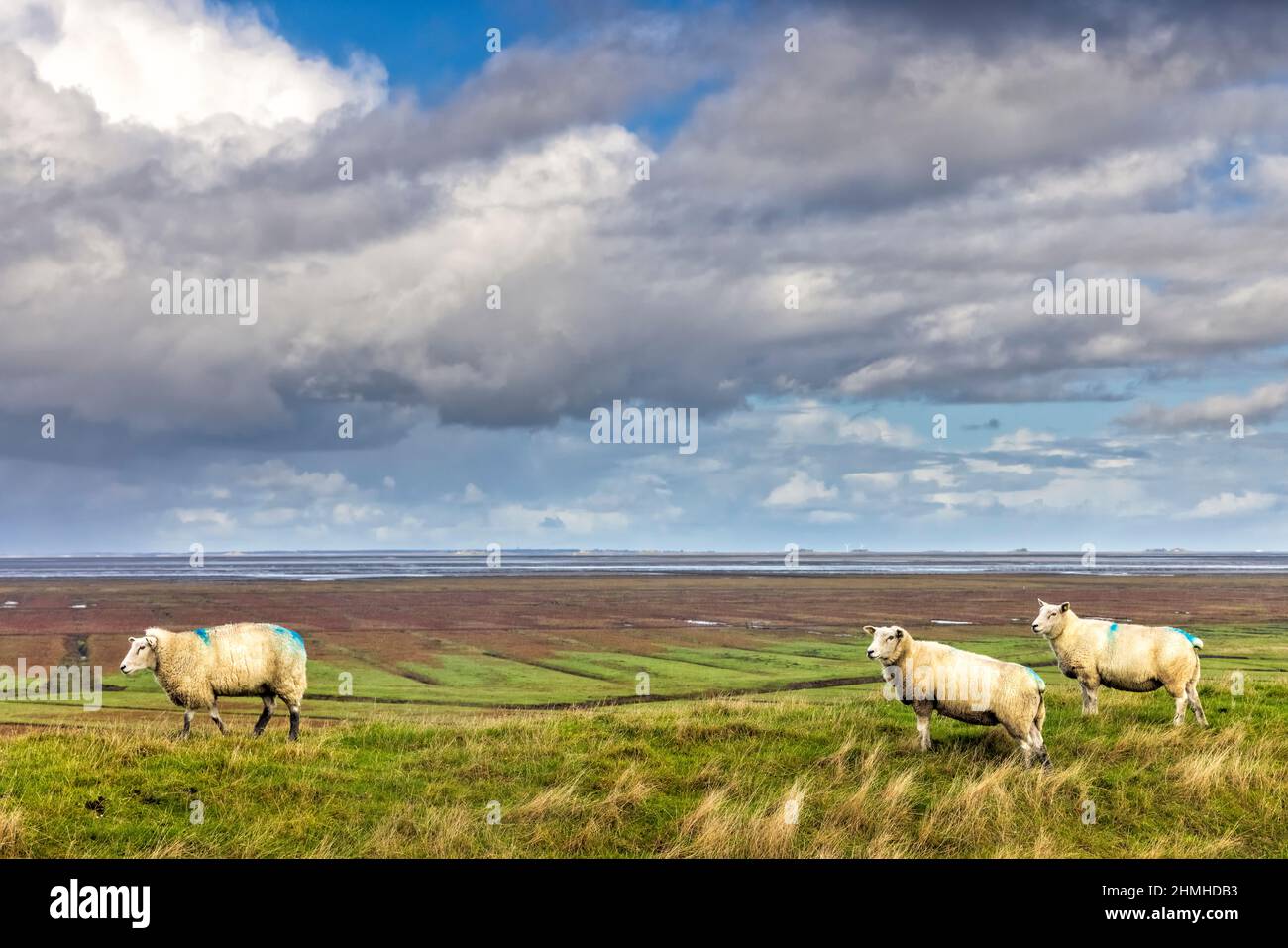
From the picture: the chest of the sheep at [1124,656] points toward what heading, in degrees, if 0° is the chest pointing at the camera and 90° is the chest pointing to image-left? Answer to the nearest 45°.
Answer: approximately 90°

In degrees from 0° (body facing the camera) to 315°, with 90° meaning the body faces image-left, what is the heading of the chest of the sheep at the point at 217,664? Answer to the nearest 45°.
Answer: approximately 90°
